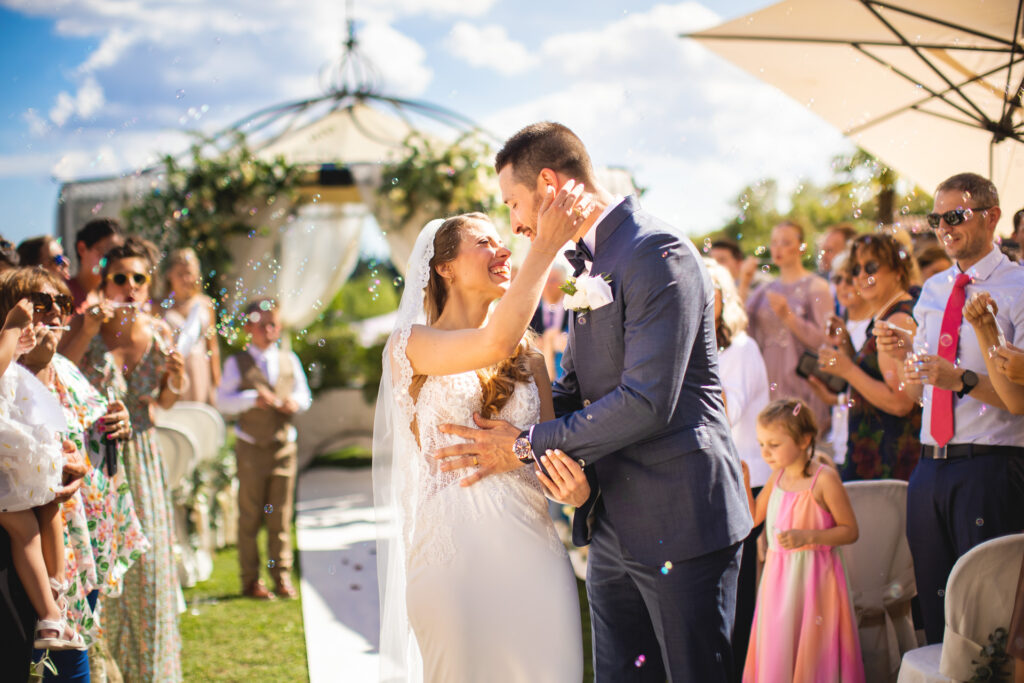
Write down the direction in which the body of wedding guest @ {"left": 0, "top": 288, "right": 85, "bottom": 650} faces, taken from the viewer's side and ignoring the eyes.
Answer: to the viewer's right

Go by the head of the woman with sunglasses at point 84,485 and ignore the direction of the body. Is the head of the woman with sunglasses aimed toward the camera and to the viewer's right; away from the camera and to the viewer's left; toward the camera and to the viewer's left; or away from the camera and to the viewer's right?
toward the camera and to the viewer's right

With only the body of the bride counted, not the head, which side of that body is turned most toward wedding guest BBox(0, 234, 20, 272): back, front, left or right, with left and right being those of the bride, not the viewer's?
back

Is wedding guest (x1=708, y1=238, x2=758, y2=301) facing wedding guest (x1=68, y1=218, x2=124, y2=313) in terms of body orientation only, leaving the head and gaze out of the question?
yes

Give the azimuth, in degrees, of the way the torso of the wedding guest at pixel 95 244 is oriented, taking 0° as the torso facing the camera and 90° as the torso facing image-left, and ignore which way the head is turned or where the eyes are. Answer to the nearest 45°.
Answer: approximately 315°

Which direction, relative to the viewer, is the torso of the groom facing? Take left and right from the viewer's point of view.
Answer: facing to the left of the viewer

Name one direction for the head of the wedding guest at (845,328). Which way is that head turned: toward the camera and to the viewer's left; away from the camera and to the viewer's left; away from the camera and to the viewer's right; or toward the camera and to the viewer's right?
toward the camera and to the viewer's left

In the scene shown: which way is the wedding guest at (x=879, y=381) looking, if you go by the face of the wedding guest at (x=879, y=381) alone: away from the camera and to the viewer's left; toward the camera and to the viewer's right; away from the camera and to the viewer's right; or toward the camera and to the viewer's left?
toward the camera and to the viewer's left

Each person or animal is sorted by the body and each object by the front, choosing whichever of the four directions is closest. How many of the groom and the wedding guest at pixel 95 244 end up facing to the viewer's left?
1

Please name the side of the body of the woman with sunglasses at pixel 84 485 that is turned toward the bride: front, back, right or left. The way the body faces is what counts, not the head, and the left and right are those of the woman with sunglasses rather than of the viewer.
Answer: front

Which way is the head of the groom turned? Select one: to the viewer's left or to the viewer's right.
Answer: to the viewer's left

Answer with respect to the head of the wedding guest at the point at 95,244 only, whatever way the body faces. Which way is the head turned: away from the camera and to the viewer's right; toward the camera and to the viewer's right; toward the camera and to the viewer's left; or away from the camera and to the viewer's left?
toward the camera and to the viewer's right

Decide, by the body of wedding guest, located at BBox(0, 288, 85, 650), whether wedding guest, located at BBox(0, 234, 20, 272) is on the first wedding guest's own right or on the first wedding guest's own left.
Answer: on the first wedding guest's own left

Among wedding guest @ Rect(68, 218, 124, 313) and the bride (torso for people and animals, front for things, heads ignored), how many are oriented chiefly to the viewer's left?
0

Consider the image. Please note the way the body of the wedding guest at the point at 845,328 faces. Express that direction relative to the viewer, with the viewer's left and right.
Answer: facing the viewer and to the left of the viewer

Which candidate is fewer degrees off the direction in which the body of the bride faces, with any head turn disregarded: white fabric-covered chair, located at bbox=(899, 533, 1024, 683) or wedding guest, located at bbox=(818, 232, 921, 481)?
the white fabric-covered chair
